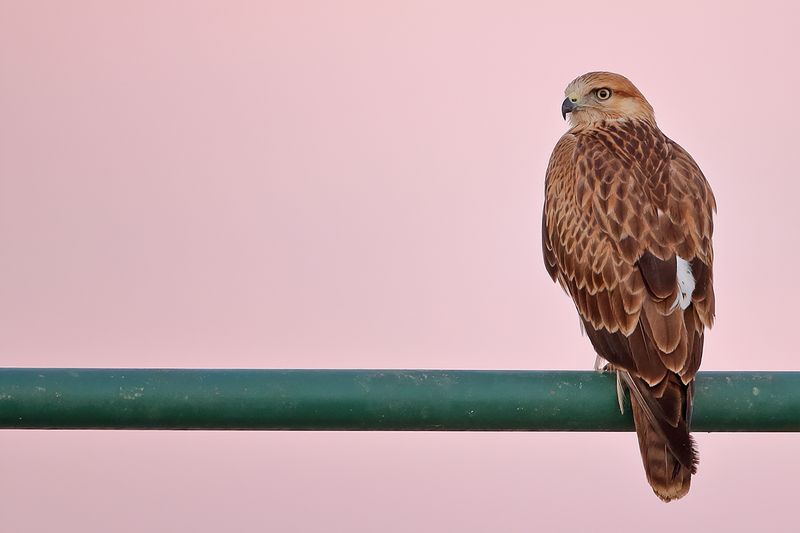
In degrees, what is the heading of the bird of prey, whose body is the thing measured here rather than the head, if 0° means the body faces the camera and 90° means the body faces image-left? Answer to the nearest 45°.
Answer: approximately 135°
